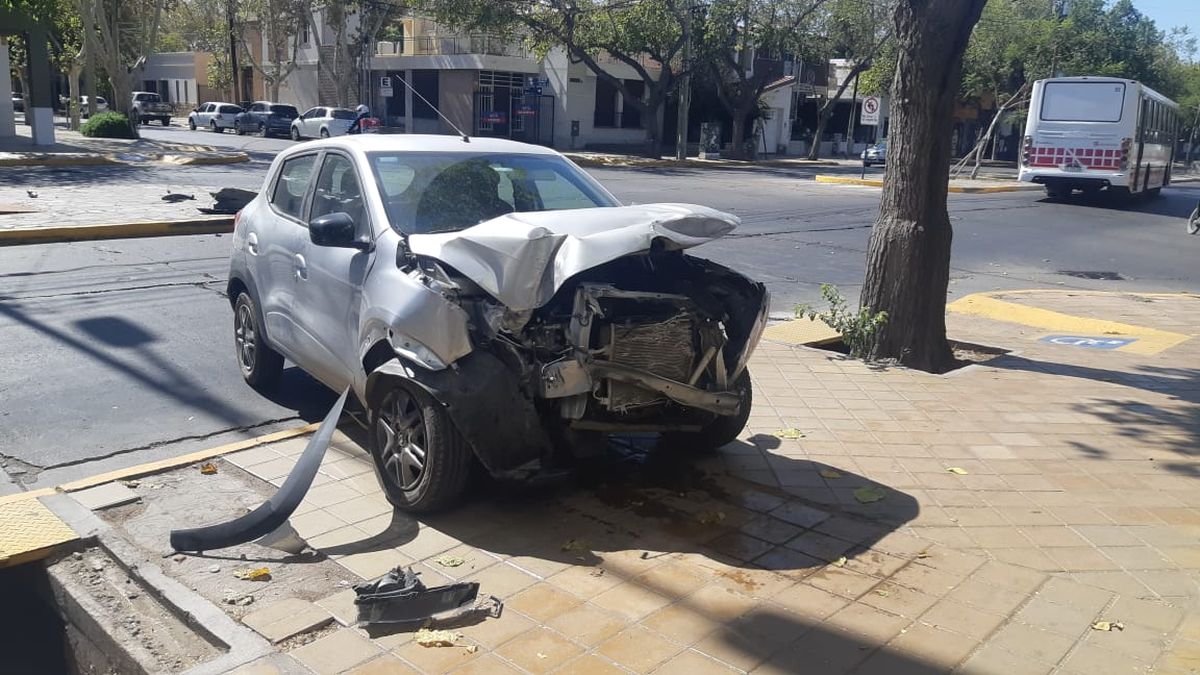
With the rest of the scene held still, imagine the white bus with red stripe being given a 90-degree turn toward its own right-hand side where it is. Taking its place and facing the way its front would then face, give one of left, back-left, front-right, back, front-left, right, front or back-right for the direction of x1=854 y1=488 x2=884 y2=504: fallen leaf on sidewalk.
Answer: right

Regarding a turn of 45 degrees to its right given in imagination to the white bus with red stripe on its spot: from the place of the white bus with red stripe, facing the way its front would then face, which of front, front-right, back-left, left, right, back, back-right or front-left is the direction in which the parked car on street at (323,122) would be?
back-left

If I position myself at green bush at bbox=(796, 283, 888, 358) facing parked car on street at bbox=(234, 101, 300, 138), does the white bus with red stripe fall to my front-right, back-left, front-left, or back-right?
front-right

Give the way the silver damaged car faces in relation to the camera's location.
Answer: facing the viewer and to the right of the viewer

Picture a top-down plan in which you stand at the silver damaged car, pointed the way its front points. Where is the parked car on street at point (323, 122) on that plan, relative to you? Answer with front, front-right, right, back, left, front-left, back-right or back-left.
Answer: back-left

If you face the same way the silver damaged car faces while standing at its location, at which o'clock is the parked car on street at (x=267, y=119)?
The parked car on street is roughly at 7 o'clock from the silver damaged car.

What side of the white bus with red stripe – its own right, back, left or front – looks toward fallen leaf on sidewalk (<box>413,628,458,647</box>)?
back

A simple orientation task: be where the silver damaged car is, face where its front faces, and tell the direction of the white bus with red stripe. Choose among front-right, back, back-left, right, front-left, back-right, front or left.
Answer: left

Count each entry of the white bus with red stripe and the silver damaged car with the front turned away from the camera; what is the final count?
1

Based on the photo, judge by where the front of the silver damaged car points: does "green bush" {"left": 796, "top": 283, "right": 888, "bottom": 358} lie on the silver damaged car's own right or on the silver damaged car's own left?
on the silver damaged car's own left

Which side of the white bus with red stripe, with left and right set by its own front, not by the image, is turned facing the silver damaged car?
back

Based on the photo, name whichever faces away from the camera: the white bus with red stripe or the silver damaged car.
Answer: the white bus with red stripe

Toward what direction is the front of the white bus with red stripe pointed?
away from the camera

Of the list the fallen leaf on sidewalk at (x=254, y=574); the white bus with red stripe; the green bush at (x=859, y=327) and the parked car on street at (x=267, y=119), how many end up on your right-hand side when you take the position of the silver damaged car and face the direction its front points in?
1

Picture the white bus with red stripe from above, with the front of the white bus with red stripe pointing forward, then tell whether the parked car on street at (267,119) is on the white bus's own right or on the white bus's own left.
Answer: on the white bus's own left

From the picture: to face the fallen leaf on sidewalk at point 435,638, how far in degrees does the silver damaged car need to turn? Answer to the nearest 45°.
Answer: approximately 45° to its right

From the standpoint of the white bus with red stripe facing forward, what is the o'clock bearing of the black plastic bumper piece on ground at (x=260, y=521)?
The black plastic bumper piece on ground is roughly at 6 o'clock from the white bus with red stripe.
